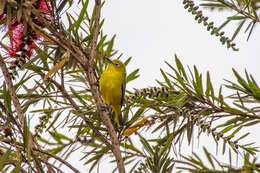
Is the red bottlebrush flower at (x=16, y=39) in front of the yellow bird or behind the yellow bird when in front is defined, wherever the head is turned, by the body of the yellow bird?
in front

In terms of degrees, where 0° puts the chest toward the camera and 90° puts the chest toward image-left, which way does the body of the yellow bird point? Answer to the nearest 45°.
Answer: approximately 45°
